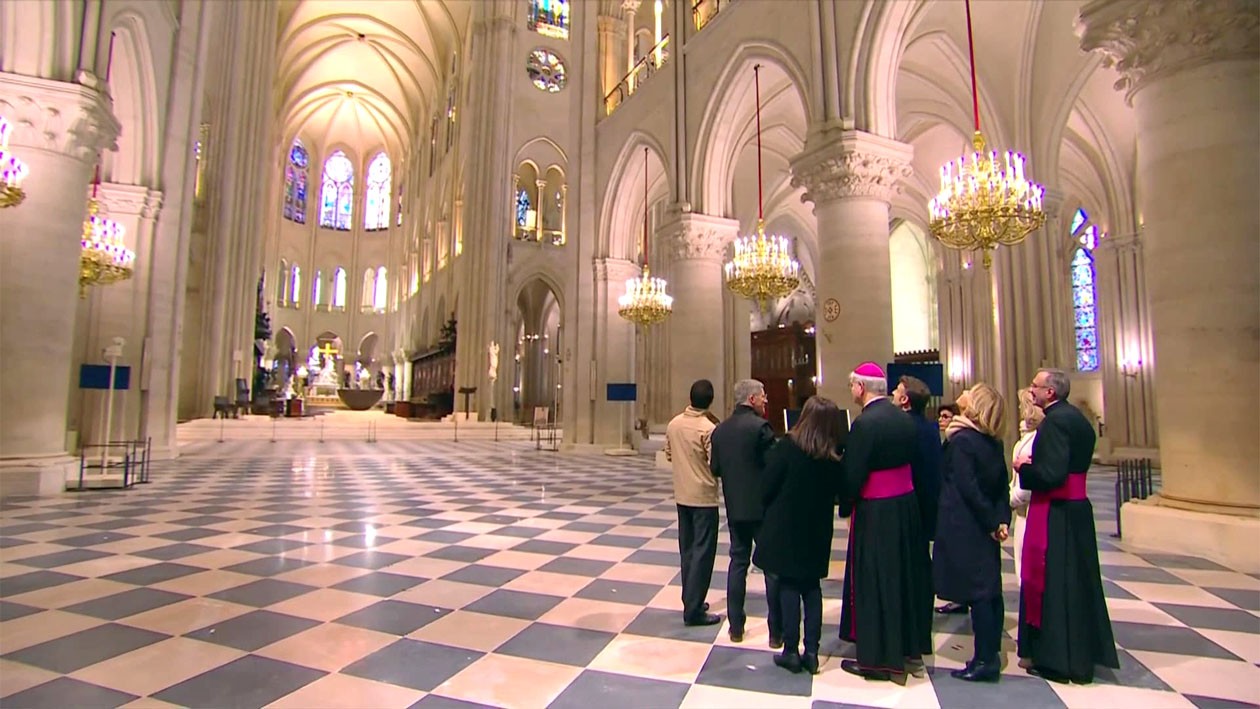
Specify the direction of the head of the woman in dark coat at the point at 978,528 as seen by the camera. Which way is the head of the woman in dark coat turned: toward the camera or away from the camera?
away from the camera

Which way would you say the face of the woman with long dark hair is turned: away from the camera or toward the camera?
away from the camera

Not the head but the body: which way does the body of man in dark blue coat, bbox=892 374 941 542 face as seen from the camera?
to the viewer's left

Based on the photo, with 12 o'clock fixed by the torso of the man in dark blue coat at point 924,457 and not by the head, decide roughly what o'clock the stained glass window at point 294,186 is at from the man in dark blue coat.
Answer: The stained glass window is roughly at 1 o'clock from the man in dark blue coat.

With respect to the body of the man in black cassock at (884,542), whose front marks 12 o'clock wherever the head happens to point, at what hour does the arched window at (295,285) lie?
The arched window is roughly at 12 o'clock from the man in black cassock.

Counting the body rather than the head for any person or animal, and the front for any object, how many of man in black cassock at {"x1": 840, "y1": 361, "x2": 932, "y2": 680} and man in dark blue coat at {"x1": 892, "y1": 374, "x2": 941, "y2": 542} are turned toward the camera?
0

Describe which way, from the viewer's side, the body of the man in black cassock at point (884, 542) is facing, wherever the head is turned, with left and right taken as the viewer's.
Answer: facing away from the viewer and to the left of the viewer

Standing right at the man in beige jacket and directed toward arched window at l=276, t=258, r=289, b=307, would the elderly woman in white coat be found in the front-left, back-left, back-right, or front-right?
back-right

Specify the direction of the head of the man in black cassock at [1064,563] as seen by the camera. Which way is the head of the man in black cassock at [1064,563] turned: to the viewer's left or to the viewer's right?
to the viewer's left

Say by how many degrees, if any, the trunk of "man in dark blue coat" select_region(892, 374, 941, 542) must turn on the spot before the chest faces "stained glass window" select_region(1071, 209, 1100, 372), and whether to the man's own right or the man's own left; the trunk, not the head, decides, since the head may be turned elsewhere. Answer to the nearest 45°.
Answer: approximately 90° to the man's own right

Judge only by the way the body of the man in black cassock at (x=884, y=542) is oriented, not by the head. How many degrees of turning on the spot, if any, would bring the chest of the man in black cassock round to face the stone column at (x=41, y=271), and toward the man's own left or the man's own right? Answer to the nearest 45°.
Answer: approximately 45° to the man's own left

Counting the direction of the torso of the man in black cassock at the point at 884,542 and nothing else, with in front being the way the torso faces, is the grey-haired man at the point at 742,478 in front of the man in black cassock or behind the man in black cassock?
in front
